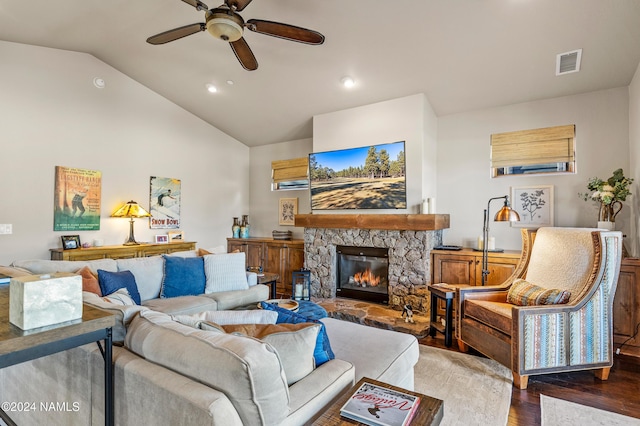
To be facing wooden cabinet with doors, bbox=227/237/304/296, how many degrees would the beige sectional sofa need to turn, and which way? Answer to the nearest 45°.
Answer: approximately 45° to its left

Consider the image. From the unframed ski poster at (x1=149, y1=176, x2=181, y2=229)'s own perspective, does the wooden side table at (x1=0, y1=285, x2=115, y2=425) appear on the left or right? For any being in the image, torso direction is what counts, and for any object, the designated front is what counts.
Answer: on its right

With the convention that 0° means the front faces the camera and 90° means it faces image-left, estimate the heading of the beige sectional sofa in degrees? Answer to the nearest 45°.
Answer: approximately 225°

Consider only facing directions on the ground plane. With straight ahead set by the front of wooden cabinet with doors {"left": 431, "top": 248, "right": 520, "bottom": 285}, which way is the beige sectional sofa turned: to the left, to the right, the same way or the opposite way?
the opposite way

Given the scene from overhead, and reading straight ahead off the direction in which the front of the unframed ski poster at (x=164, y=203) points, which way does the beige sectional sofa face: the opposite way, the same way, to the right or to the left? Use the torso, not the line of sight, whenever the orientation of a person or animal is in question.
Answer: to the left

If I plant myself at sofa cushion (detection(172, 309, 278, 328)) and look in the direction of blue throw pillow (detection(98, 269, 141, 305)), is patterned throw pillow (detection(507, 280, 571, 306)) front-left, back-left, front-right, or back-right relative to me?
back-right

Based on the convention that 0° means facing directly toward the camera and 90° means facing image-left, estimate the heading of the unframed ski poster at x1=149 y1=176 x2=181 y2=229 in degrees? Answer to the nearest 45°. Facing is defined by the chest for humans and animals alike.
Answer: approximately 315°

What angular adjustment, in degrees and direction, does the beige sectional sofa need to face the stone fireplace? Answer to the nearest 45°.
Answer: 0° — it already faces it

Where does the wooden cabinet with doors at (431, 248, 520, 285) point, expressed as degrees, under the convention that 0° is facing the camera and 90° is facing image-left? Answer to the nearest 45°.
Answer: approximately 0°

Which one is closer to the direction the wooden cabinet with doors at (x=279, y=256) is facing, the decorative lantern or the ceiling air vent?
the decorative lantern
